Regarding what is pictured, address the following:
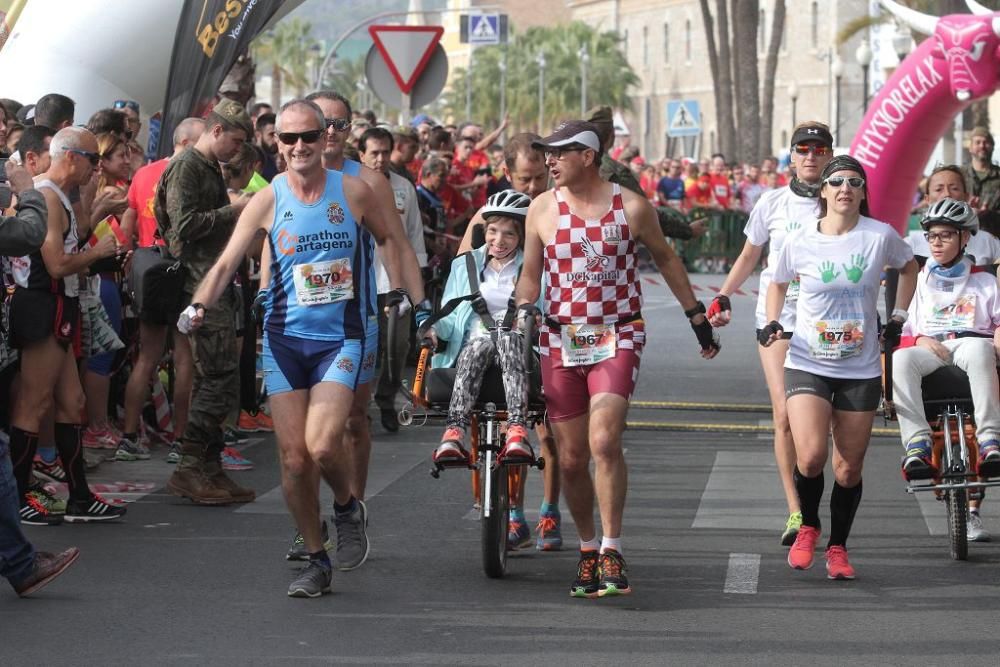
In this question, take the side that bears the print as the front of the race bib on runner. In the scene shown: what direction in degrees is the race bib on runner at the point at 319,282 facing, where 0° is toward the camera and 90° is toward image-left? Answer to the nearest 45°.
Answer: approximately 0°

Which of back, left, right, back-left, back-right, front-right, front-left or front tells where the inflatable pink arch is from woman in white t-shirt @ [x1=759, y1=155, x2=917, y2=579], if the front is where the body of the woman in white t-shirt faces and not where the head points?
back

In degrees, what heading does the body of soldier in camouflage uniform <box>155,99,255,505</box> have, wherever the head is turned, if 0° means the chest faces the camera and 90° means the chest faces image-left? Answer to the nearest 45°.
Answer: approximately 270°

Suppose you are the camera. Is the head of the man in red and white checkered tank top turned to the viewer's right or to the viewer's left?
to the viewer's left

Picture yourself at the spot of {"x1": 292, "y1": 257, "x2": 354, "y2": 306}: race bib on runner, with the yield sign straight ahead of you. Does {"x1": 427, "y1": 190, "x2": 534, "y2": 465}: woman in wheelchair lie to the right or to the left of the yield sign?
right

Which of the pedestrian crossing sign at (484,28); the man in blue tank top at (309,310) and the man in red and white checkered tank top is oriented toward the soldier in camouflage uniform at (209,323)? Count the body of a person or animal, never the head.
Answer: the pedestrian crossing sign
